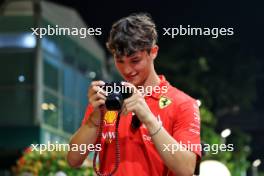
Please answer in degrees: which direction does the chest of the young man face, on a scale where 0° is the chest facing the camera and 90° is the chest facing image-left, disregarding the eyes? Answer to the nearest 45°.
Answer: approximately 45°
